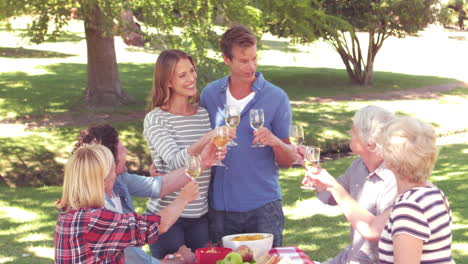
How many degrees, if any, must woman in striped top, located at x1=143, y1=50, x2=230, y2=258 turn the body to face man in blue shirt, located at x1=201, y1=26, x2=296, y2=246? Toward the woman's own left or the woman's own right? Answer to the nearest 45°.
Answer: approximately 45° to the woman's own left

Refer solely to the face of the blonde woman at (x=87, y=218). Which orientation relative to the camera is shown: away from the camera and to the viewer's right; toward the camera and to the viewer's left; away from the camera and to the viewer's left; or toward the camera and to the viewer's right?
away from the camera and to the viewer's right

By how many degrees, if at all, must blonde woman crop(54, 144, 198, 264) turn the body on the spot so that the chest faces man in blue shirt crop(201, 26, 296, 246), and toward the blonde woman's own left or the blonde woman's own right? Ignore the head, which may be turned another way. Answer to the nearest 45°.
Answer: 0° — they already face them

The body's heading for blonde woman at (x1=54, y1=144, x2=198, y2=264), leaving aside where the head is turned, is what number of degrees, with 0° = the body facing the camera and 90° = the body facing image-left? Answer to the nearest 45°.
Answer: approximately 225°

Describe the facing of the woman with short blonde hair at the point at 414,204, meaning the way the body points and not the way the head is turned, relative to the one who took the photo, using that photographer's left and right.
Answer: facing away from the viewer and to the left of the viewer

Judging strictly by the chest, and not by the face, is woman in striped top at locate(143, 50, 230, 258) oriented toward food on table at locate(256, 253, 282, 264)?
yes

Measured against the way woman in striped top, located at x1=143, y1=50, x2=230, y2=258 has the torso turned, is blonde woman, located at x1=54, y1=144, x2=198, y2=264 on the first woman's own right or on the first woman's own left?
on the first woman's own right

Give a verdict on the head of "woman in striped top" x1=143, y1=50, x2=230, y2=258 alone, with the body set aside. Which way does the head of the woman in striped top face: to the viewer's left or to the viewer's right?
to the viewer's right
